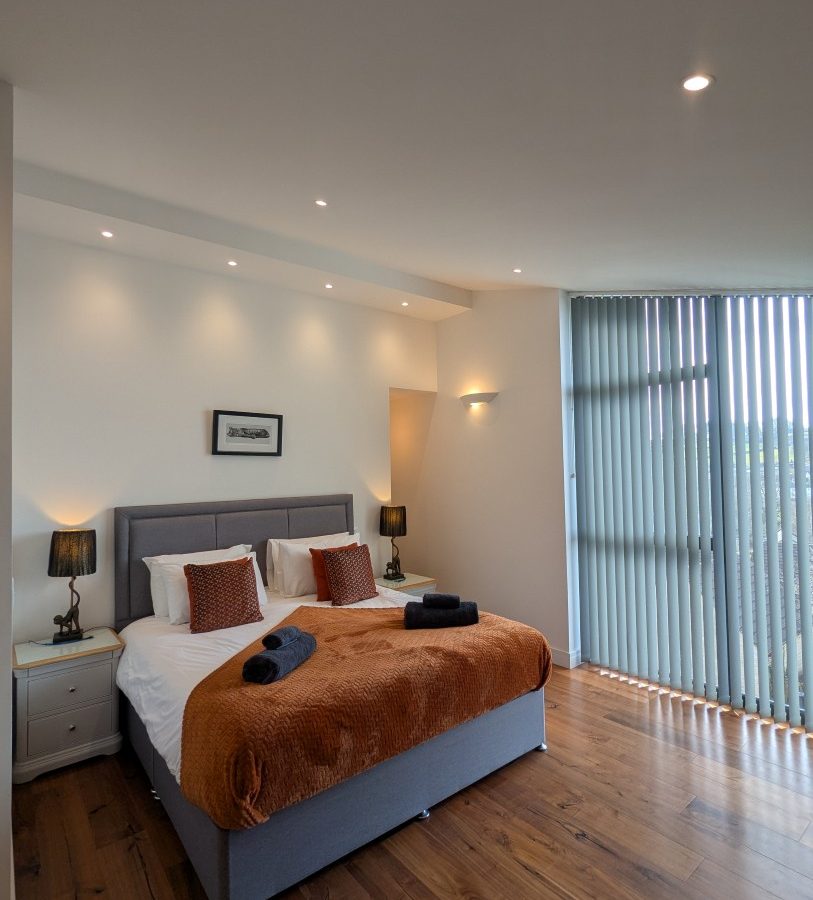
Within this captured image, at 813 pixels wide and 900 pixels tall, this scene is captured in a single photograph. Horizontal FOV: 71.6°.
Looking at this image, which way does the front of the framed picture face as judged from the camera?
facing the viewer and to the right of the viewer

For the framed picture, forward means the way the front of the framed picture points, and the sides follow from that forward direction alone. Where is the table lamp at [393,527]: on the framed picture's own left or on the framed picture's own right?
on the framed picture's own left

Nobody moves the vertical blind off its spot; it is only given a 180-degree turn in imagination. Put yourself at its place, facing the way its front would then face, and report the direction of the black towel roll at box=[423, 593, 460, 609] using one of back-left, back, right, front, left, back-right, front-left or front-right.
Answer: back

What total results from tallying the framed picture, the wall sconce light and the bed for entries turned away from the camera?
0

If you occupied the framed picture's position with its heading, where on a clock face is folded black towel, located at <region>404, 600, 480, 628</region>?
The folded black towel is roughly at 12 o'clock from the framed picture.

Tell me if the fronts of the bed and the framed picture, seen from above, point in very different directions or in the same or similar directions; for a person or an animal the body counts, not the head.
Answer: same or similar directions

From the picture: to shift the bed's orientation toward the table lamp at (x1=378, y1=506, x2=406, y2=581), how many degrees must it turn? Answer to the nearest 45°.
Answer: approximately 135° to its left

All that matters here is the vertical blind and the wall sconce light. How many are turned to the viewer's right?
0

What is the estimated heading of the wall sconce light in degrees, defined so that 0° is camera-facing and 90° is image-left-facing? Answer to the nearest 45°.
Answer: approximately 45°

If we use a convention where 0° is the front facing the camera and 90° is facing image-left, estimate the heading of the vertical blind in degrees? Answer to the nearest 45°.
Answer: approximately 45°

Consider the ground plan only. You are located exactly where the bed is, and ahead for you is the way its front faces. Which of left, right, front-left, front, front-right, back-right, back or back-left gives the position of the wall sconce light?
left

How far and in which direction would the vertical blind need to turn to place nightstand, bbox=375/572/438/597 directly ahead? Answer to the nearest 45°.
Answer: approximately 45° to its right
